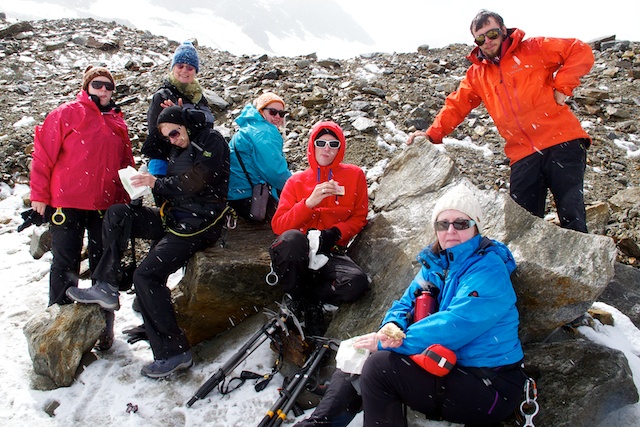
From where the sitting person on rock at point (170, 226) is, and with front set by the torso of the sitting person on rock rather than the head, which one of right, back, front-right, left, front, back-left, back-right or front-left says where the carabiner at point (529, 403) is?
left

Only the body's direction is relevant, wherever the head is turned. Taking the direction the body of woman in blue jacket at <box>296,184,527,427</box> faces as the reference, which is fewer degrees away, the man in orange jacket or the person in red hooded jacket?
the person in red hooded jacket

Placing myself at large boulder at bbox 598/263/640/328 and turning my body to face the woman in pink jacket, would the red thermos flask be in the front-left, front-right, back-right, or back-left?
front-left

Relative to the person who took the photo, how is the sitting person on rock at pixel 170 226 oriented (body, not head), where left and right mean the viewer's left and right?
facing the viewer and to the left of the viewer

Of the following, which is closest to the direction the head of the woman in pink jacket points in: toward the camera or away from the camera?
toward the camera

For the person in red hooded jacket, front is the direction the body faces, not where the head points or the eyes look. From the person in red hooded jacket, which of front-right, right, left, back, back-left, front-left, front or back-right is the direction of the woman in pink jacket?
right

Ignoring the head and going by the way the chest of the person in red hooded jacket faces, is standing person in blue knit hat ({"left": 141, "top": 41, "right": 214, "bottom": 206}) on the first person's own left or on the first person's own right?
on the first person's own right

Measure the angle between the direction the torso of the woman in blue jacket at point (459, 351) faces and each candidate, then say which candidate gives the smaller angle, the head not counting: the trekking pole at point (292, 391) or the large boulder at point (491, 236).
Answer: the trekking pole

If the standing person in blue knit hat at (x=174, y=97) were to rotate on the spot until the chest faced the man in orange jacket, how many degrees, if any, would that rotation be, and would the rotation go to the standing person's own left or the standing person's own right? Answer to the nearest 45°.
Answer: approximately 45° to the standing person's own left

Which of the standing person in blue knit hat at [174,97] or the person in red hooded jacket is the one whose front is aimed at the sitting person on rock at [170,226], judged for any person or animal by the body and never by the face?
the standing person in blue knit hat at [174,97]

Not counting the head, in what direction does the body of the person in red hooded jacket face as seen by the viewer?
toward the camera

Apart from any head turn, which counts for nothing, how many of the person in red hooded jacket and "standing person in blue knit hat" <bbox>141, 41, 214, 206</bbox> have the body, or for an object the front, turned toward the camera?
2

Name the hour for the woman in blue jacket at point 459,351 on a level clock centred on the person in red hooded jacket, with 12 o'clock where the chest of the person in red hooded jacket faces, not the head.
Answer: The woman in blue jacket is roughly at 11 o'clock from the person in red hooded jacket.

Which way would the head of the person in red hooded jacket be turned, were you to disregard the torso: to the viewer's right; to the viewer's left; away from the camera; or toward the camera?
toward the camera

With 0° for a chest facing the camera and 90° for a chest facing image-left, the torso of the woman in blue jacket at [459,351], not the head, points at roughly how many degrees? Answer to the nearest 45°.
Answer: approximately 45°
